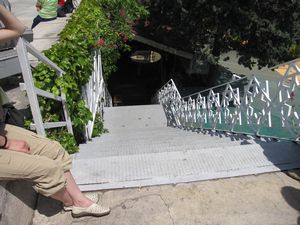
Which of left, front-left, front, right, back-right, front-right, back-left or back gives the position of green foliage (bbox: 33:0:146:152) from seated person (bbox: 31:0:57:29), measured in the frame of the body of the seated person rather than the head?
left

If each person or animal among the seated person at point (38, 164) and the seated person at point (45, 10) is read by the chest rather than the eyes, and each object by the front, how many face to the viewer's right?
1

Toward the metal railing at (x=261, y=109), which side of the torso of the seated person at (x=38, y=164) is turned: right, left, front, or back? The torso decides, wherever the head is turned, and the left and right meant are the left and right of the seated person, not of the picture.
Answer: front

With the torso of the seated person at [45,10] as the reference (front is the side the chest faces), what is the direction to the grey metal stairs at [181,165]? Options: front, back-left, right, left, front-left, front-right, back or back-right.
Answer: left

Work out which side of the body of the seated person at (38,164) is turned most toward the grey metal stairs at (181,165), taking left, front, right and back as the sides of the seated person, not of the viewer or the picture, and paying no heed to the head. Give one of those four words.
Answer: front

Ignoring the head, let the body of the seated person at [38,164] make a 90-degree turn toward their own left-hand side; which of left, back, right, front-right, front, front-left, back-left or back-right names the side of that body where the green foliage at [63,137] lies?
front

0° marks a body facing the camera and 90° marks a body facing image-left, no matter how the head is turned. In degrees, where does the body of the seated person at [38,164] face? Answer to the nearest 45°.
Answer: approximately 270°

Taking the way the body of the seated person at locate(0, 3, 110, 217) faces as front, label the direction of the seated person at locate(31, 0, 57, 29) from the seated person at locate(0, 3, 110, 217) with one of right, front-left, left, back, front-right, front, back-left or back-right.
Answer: left

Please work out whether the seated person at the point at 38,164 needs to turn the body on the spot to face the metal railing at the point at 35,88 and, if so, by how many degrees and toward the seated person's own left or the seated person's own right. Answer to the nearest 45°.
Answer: approximately 90° to the seated person's own left
